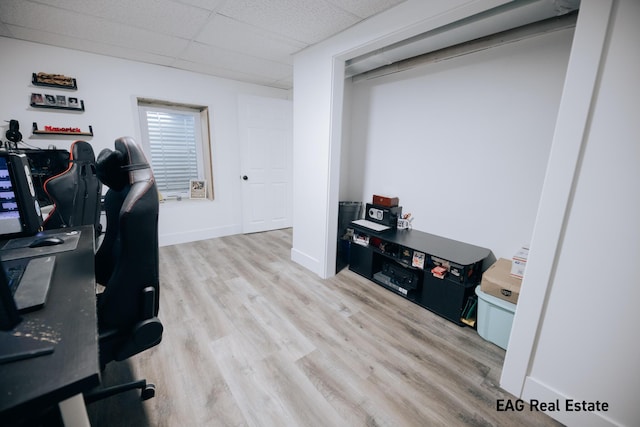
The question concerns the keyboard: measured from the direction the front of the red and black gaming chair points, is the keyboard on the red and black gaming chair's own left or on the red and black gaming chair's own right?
on the red and black gaming chair's own left

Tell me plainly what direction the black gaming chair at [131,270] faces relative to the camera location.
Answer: facing to the left of the viewer

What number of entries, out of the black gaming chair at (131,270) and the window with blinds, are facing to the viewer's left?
1

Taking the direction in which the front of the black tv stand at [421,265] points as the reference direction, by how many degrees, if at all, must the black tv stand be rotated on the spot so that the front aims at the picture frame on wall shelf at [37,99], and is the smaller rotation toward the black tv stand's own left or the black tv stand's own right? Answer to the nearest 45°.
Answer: approximately 45° to the black tv stand's own right

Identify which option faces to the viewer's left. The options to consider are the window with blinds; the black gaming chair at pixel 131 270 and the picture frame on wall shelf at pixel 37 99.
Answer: the black gaming chair

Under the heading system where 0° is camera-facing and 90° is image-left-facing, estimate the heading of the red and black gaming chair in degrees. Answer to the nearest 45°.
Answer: approximately 135°

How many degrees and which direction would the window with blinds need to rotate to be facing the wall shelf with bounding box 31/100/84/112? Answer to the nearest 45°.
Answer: approximately 45° to its right

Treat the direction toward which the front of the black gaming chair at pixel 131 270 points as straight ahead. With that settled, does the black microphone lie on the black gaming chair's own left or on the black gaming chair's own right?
on the black gaming chair's own right

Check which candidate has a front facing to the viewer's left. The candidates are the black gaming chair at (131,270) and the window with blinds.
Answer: the black gaming chair

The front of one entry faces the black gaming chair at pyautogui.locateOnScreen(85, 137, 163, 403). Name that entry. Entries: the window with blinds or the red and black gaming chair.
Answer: the window with blinds

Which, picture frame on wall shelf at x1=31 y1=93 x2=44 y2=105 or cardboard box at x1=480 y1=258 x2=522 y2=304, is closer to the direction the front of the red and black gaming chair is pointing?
the picture frame on wall shelf

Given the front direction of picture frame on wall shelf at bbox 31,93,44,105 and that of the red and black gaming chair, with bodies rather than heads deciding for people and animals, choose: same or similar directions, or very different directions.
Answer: very different directions
